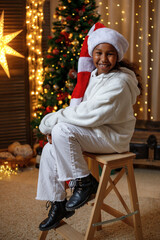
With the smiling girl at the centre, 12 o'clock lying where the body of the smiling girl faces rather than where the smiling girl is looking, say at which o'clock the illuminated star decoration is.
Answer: The illuminated star decoration is roughly at 2 o'clock from the smiling girl.

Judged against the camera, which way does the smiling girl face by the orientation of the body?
to the viewer's left

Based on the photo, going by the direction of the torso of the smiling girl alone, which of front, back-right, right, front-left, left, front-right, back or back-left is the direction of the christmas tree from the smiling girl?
right

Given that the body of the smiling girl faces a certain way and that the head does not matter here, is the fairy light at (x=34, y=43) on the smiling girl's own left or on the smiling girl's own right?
on the smiling girl's own right

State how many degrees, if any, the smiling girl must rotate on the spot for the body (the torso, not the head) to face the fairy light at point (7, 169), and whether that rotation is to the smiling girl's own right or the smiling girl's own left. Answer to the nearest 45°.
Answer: approximately 45° to the smiling girl's own right
